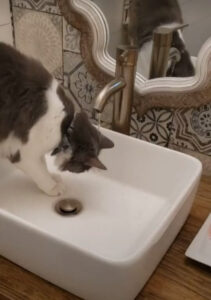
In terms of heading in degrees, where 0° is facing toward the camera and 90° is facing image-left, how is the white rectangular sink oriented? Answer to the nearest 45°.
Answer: approximately 45°

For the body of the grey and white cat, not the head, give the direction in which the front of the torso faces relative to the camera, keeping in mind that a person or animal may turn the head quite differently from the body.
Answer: to the viewer's right

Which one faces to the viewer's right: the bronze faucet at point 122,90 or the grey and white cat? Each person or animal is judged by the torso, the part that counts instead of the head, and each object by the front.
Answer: the grey and white cat

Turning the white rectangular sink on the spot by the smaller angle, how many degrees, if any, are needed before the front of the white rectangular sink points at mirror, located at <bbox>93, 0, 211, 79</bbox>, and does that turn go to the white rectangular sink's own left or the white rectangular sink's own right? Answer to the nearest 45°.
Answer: approximately 135° to the white rectangular sink's own right
